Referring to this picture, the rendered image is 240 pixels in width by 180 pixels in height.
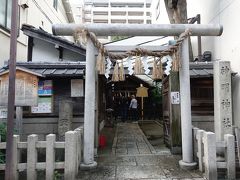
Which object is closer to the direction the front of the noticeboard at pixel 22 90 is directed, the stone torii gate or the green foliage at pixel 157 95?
the stone torii gate

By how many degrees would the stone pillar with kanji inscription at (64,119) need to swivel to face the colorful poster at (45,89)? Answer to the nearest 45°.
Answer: approximately 135° to its right

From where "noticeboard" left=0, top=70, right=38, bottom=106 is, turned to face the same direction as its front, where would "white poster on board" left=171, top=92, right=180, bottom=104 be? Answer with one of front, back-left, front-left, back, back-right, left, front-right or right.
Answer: left

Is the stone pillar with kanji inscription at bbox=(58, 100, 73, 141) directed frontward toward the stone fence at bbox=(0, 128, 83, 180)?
yes
